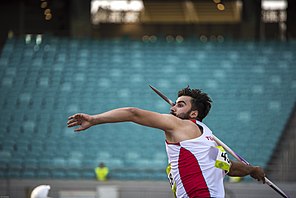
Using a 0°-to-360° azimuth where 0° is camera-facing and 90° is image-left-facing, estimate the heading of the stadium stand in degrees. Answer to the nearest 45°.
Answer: approximately 0°

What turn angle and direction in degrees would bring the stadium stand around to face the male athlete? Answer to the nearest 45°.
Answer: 0° — it already faces them
